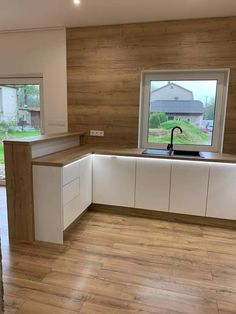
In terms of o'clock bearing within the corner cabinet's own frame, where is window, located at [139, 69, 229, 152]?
The window is roughly at 11 o'clock from the corner cabinet.

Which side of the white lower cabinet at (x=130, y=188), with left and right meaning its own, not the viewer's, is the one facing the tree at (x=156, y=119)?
back

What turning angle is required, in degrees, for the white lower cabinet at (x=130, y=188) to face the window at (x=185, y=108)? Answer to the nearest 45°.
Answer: approximately 135° to its left

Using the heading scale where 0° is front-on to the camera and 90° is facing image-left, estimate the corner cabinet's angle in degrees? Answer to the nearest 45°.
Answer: approximately 270°

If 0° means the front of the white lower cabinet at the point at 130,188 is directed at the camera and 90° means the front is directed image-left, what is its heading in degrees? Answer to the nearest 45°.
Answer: approximately 0°
